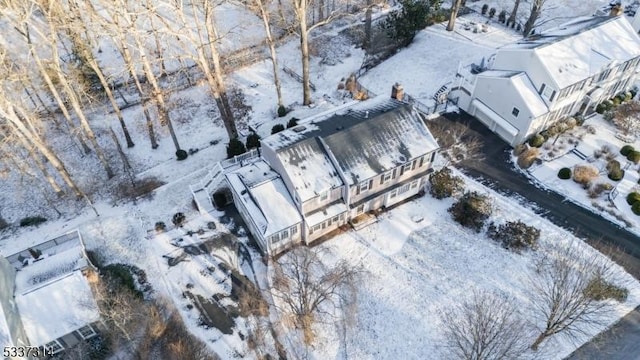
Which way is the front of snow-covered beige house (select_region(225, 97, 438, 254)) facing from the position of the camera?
facing the viewer and to the right of the viewer

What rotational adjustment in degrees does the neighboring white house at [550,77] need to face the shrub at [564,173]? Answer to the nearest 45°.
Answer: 0° — it already faces it

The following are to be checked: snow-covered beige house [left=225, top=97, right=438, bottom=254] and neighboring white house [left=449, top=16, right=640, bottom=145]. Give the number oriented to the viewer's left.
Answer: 0

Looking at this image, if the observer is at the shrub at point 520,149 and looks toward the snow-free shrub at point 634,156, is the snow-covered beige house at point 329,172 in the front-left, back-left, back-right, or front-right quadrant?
back-right

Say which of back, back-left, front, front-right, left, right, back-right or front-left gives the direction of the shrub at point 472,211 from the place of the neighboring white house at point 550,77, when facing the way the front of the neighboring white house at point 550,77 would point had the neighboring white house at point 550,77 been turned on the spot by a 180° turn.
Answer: back-left

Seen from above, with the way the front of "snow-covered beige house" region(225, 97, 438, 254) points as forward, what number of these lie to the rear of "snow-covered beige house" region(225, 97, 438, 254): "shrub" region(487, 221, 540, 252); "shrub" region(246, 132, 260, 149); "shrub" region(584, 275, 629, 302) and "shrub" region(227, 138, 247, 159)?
2

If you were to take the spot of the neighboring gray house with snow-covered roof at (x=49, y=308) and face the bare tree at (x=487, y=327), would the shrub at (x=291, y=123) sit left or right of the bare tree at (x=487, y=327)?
left

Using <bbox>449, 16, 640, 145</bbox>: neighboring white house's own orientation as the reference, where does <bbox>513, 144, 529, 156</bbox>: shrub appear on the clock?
The shrub is roughly at 2 o'clock from the neighboring white house.

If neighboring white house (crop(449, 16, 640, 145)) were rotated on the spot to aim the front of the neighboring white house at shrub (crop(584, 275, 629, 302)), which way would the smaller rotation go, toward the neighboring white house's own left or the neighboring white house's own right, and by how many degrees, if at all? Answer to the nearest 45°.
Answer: approximately 45° to the neighboring white house's own right

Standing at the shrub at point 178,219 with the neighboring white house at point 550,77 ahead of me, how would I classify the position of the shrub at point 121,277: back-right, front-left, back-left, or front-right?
back-right

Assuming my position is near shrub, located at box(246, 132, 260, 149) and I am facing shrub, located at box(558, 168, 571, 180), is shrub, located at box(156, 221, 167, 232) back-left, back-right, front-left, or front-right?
back-right

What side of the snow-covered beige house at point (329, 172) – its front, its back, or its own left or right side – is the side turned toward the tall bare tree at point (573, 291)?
front

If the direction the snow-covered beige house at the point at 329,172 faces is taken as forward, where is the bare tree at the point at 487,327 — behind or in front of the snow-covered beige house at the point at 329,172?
in front

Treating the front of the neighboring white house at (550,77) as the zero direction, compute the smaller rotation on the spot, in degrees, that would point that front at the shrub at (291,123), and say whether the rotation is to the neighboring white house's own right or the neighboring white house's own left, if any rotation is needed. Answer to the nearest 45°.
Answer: approximately 90° to the neighboring white house's own right
